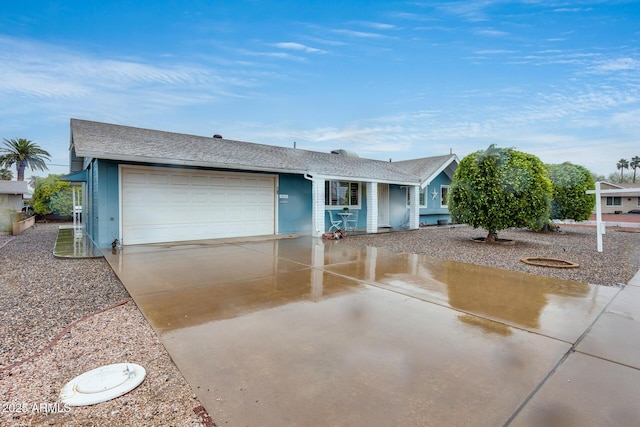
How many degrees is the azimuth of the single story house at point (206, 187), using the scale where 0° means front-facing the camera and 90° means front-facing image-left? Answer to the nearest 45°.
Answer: approximately 315°

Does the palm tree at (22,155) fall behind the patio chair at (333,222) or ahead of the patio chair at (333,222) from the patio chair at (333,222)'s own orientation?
behind
